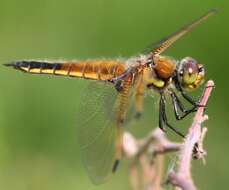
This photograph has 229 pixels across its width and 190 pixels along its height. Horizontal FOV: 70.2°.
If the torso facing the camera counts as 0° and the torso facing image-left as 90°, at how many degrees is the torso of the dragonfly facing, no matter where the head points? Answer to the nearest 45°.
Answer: approximately 270°
